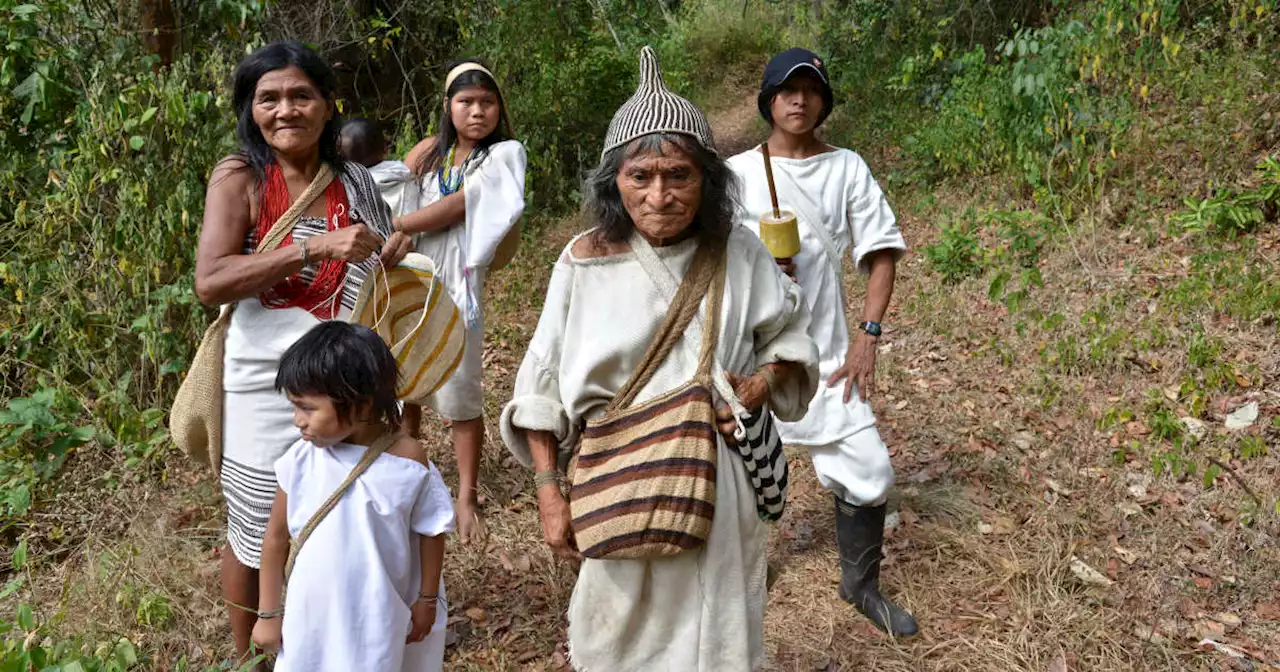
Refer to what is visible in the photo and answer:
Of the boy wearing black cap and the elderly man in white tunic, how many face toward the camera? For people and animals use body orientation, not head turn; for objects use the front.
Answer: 2

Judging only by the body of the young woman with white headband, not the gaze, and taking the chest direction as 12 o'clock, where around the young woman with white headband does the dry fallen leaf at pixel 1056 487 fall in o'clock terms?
The dry fallen leaf is roughly at 8 o'clock from the young woman with white headband.

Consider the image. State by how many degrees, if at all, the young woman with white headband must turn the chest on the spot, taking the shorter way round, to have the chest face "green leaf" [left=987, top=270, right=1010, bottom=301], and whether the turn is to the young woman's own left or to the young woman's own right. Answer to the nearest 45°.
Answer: approximately 135° to the young woman's own left

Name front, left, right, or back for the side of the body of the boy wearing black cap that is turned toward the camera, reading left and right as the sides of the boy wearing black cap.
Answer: front

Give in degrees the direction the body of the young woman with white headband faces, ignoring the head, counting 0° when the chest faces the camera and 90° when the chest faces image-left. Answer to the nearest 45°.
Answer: approximately 45°

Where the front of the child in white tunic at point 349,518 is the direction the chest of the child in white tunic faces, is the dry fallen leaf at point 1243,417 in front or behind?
behind

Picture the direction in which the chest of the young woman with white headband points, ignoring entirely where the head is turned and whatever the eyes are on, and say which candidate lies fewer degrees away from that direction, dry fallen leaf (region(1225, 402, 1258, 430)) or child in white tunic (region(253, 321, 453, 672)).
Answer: the child in white tunic

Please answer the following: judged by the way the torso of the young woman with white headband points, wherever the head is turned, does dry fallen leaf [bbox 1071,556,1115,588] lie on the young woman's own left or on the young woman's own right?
on the young woman's own left

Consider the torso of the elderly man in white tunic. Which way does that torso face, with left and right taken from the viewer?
facing the viewer

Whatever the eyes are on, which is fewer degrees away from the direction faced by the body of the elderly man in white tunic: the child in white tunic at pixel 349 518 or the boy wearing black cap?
the child in white tunic

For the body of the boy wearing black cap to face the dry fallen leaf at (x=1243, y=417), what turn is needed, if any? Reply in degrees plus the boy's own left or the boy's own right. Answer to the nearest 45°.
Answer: approximately 135° to the boy's own left

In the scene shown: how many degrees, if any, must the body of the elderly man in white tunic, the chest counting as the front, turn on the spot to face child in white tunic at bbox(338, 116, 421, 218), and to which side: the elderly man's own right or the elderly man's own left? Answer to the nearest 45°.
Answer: approximately 135° to the elderly man's own right
